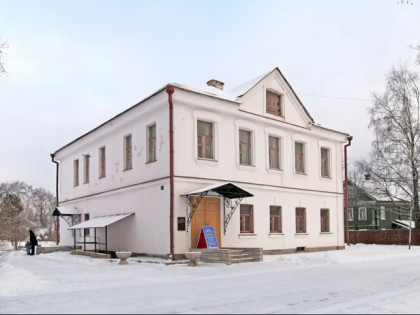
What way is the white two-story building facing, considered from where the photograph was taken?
facing the viewer and to the right of the viewer

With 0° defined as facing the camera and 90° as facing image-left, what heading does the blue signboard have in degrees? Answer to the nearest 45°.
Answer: approximately 315°

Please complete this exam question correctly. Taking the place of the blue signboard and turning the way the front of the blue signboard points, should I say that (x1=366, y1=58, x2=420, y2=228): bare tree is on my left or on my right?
on my left

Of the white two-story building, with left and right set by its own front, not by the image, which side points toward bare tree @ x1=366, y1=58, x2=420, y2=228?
left
